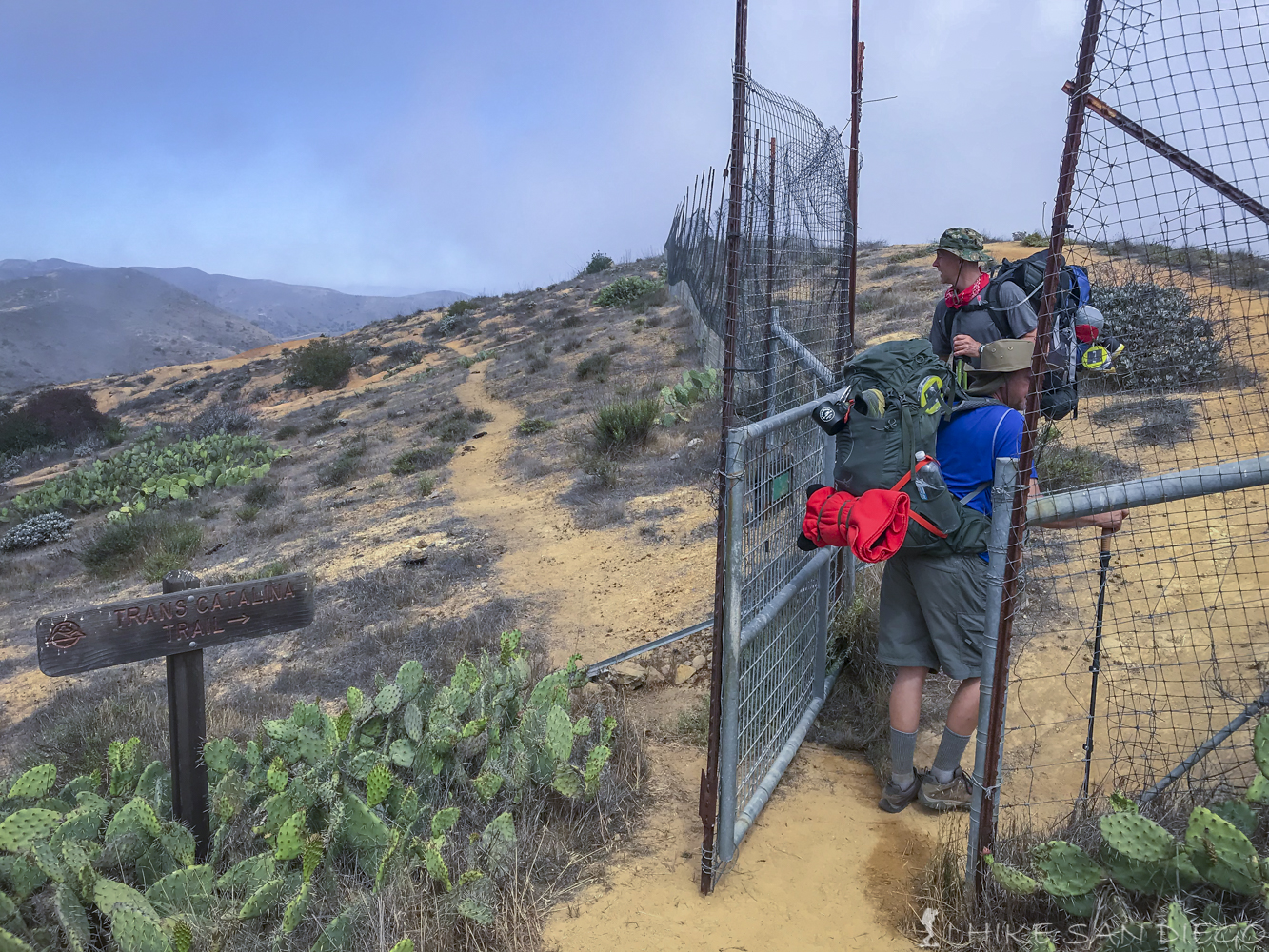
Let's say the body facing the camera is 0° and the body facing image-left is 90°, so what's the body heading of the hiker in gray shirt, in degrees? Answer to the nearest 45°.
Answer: approximately 45°

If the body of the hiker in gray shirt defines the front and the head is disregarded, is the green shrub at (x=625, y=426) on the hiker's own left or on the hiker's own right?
on the hiker's own right

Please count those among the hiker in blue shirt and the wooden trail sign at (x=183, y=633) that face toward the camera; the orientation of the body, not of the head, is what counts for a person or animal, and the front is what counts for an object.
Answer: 1

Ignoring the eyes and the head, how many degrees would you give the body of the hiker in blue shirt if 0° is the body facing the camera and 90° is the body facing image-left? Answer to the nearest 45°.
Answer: approximately 225°

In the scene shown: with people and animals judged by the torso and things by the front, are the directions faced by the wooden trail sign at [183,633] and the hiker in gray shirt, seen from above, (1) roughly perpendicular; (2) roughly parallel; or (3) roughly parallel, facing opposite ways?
roughly perpendicular

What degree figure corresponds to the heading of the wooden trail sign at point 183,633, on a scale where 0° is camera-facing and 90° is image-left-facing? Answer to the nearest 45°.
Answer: approximately 0°

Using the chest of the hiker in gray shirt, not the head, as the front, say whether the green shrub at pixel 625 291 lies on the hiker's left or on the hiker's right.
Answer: on the hiker's right

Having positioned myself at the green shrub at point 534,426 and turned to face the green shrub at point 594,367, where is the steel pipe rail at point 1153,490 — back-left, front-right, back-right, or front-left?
back-right

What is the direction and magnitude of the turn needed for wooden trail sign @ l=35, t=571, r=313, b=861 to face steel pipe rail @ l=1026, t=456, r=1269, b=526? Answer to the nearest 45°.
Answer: approximately 45° to its left

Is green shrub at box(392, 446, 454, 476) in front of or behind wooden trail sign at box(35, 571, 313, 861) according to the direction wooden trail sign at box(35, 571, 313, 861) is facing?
behind

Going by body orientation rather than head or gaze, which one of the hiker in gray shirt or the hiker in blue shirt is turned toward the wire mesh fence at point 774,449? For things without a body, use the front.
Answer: the hiker in gray shirt

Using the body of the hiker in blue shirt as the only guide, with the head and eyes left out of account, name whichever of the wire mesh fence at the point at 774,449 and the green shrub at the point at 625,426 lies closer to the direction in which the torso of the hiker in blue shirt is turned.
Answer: the green shrub
